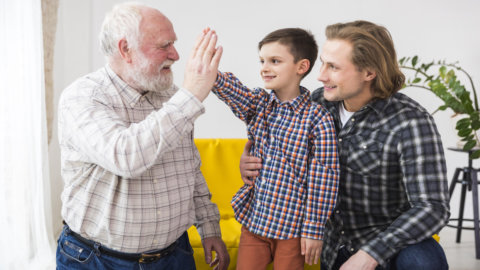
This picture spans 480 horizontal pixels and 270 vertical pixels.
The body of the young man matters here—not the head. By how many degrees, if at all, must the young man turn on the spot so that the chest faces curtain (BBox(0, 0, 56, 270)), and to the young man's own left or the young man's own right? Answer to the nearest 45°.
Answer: approximately 45° to the young man's own right

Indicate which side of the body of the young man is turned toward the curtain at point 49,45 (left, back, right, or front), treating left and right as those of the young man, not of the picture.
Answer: right

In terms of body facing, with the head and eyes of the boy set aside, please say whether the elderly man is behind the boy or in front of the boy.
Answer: in front

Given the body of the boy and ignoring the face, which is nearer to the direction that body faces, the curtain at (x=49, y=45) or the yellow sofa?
the curtain

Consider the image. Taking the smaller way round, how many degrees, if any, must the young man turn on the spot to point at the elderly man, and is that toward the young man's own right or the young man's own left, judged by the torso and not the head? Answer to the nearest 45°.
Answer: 0° — they already face them

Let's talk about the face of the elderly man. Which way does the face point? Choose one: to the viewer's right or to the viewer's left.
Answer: to the viewer's right

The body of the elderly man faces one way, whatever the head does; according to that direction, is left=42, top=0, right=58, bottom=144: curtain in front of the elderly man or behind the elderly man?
behind

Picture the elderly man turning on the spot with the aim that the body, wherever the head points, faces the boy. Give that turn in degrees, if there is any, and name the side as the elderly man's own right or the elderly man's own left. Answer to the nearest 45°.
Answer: approximately 45° to the elderly man's own left

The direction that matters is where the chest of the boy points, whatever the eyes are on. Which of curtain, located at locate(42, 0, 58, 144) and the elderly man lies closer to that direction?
the elderly man
